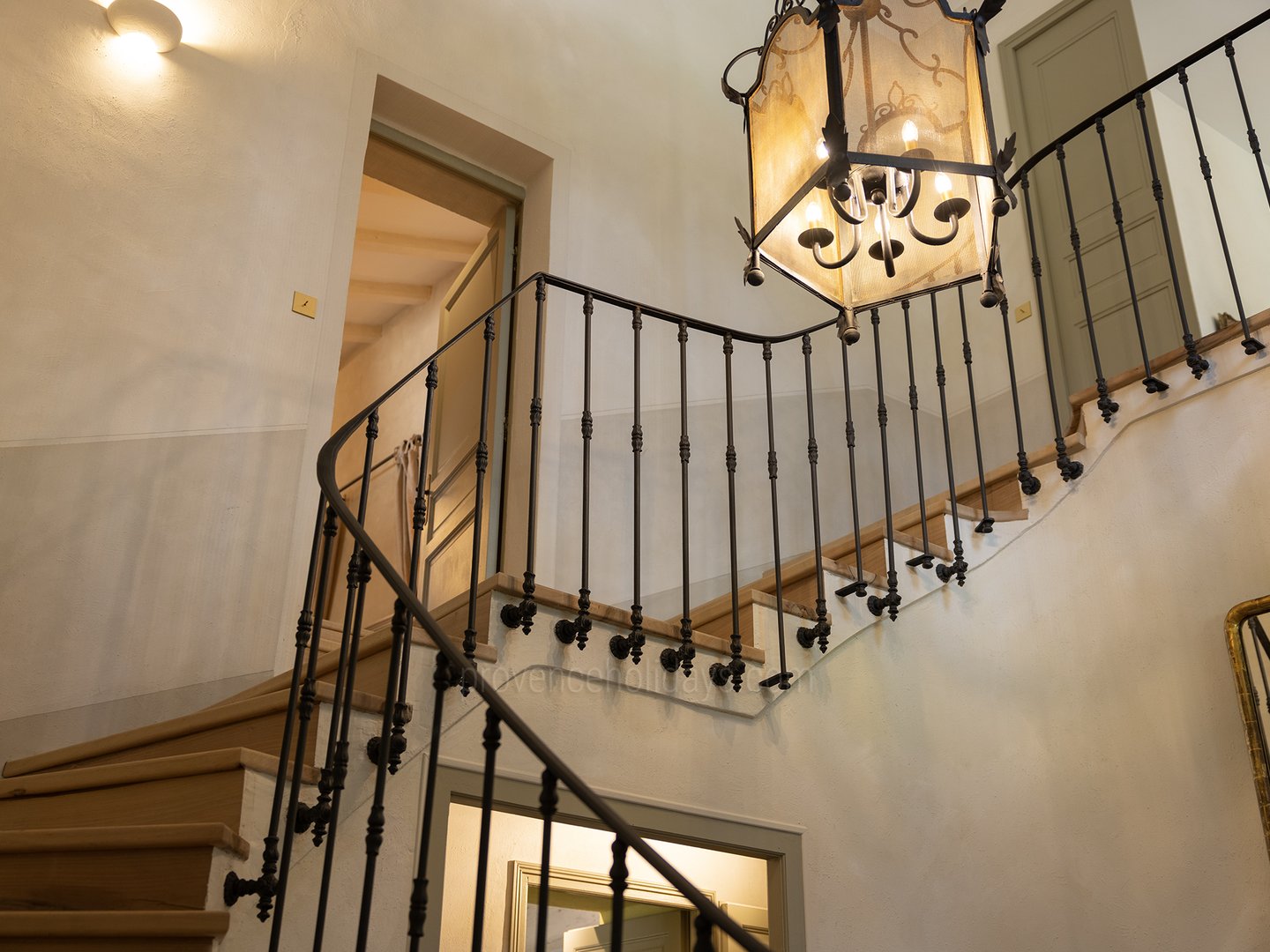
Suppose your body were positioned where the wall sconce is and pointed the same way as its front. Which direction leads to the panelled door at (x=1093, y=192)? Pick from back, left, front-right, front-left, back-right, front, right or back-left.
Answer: front-left

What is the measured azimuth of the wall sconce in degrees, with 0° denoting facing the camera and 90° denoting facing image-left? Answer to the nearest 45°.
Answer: approximately 315°

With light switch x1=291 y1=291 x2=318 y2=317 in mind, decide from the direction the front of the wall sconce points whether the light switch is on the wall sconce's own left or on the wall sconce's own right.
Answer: on the wall sconce's own left

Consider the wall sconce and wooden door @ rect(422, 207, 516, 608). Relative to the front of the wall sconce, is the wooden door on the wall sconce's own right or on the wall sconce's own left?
on the wall sconce's own left
